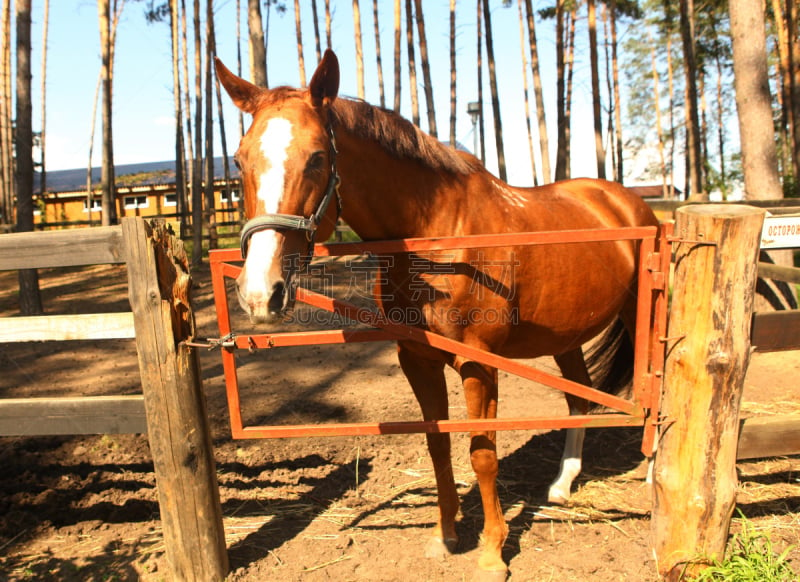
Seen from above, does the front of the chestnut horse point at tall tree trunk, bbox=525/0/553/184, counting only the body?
no

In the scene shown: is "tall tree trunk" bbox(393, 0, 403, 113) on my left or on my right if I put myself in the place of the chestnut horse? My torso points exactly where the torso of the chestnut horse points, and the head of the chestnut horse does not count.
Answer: on my right

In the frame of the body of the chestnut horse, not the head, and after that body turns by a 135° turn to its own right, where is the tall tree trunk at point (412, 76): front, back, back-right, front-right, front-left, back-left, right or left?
front

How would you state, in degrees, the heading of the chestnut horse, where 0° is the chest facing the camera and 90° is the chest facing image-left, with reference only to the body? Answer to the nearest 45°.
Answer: approximately 45°

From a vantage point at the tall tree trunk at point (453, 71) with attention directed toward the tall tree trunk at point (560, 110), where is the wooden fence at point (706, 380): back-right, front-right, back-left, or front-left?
front-right

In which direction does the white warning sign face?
toward the camera

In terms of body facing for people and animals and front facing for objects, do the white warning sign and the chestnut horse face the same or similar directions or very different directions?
same or similar directions

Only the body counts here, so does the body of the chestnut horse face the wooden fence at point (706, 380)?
no

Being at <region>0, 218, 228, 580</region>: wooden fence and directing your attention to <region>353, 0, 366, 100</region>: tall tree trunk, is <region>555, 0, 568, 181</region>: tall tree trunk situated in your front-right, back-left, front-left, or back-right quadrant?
front-right

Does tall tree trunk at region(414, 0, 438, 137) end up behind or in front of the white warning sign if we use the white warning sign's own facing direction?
behind

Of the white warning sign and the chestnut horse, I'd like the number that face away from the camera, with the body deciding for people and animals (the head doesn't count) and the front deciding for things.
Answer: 0

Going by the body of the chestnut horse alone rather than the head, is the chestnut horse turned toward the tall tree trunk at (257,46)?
no

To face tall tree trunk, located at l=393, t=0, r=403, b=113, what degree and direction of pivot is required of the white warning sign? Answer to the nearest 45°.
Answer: approximately 135° to its right
